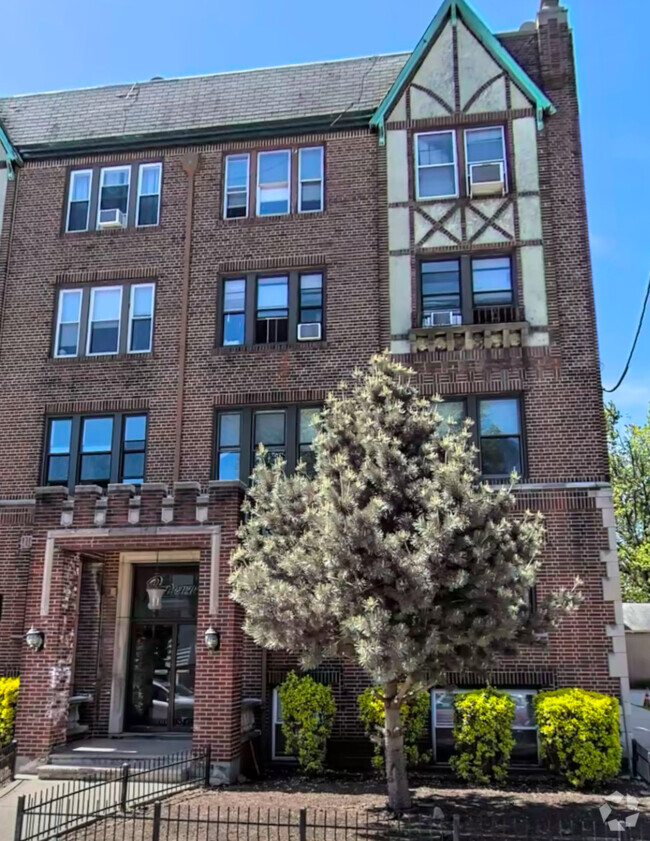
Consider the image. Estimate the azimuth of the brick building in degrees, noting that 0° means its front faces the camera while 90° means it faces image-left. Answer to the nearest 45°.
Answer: approximately 0°
